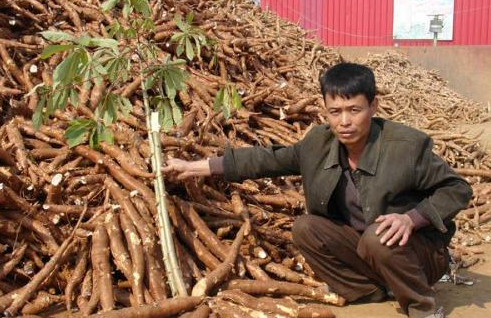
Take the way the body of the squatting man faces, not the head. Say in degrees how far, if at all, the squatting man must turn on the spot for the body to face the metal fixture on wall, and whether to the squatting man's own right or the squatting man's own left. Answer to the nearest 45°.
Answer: approximately 135° to the squatting man's own right

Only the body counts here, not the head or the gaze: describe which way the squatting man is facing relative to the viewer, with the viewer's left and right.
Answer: facing the viewer and to the left of the viewer

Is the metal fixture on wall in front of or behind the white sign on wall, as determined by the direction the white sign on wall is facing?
in front

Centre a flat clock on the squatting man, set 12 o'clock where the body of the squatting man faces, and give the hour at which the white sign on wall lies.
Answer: The white sign on wall is roughly at 5 o'clock from the squatting man.

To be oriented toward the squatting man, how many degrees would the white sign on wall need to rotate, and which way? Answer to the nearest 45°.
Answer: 0° — it already faces them

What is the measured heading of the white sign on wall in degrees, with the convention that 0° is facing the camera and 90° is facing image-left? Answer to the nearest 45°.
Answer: approximately 0°

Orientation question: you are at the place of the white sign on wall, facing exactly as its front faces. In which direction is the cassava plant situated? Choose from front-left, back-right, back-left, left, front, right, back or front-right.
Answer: front

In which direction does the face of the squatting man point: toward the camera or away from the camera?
toward the camera
